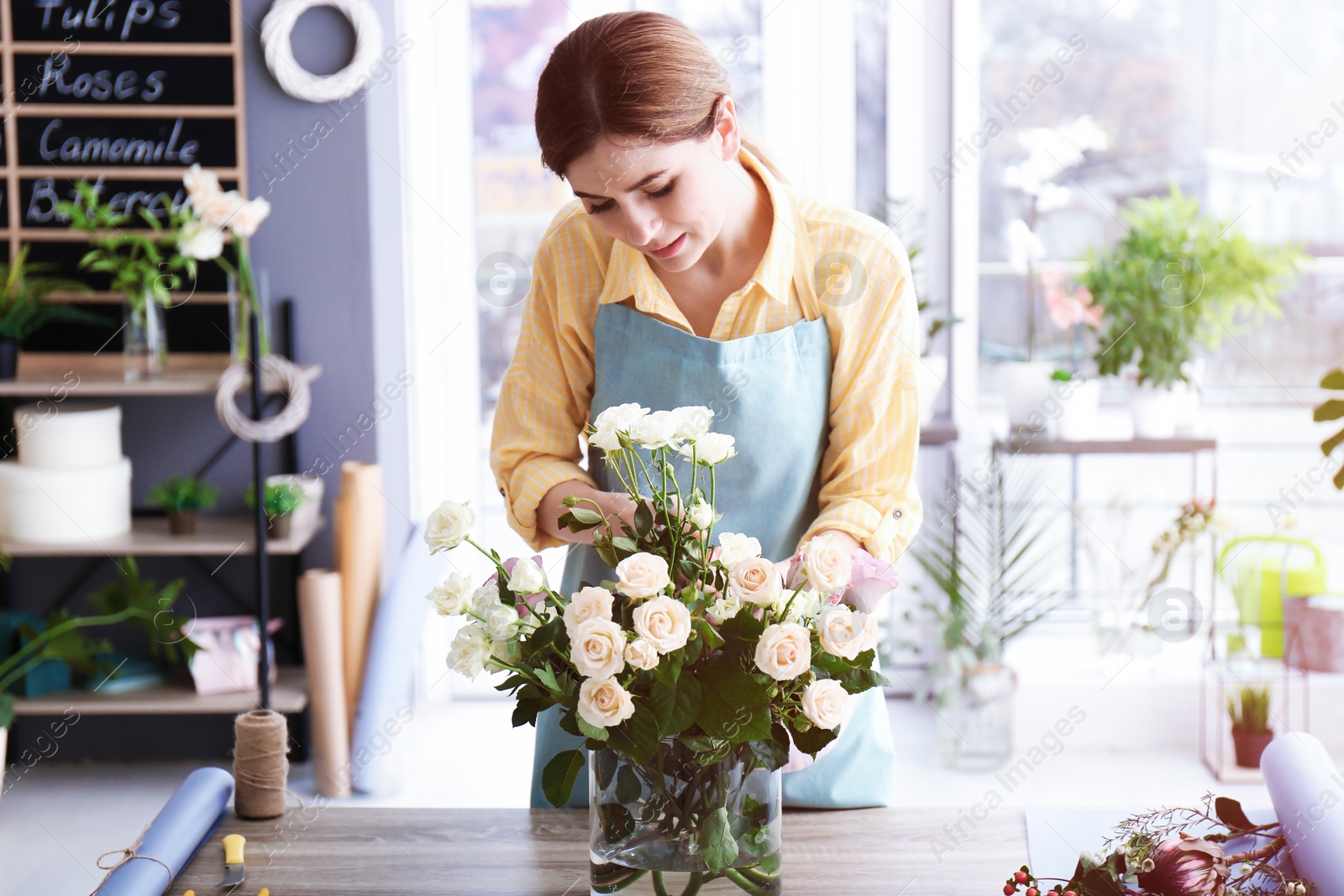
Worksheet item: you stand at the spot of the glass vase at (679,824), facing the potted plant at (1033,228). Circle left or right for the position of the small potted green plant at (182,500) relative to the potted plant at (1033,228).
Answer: left

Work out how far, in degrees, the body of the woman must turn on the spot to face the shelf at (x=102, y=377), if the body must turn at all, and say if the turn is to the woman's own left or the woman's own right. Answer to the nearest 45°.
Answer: approximately 135° to the woman's own right

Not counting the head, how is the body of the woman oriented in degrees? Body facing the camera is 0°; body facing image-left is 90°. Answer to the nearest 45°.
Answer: approximately 0°

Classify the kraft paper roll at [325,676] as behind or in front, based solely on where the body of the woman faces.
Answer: behind

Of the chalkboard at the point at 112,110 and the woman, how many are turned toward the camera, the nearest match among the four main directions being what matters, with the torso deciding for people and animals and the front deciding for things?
2
